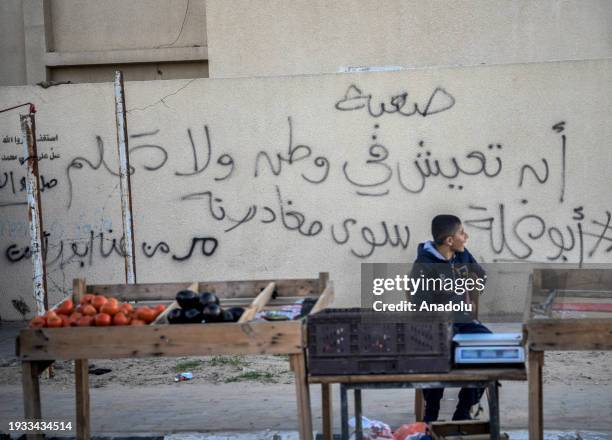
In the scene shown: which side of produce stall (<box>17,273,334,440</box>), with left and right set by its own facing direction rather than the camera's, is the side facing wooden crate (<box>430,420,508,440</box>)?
left

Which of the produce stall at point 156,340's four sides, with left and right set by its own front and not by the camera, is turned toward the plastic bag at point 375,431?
left

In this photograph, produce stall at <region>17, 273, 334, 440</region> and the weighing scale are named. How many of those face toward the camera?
2

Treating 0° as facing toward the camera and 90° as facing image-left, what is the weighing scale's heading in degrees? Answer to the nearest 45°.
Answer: approximately 0°

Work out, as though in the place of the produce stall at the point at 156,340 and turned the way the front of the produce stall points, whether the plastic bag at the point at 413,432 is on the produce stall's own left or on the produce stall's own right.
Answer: on the produce stall's own left

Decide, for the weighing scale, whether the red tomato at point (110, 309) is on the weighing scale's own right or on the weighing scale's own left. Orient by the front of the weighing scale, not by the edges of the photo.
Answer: on the weighing scale's own right

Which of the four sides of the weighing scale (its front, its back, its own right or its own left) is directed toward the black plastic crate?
right

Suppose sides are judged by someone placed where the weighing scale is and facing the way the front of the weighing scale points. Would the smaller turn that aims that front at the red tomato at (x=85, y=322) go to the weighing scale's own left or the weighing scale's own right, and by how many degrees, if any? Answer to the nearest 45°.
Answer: approximately 90° to the weighing scale's own right

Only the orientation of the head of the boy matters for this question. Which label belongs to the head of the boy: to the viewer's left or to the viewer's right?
to the viewer's right

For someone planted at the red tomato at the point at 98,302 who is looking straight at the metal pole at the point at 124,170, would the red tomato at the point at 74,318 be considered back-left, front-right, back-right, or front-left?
back-left
